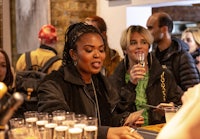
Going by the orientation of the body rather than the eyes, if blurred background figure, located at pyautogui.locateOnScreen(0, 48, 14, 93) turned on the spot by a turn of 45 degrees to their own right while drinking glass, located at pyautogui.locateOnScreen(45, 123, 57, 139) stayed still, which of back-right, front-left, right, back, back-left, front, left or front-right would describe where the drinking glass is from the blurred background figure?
left

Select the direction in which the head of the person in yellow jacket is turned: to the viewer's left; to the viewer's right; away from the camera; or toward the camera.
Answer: away from the camera

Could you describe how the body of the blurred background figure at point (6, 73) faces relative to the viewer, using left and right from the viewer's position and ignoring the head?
facing the viewer and to the left of the viewer

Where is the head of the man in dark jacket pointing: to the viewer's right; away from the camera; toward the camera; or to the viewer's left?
to the viewer's left

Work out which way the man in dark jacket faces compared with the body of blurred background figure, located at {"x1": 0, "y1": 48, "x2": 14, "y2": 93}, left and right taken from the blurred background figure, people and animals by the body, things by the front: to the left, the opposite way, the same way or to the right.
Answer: to the right

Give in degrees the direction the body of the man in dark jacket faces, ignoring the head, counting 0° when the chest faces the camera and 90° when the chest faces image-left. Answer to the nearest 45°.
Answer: approximately 90°
